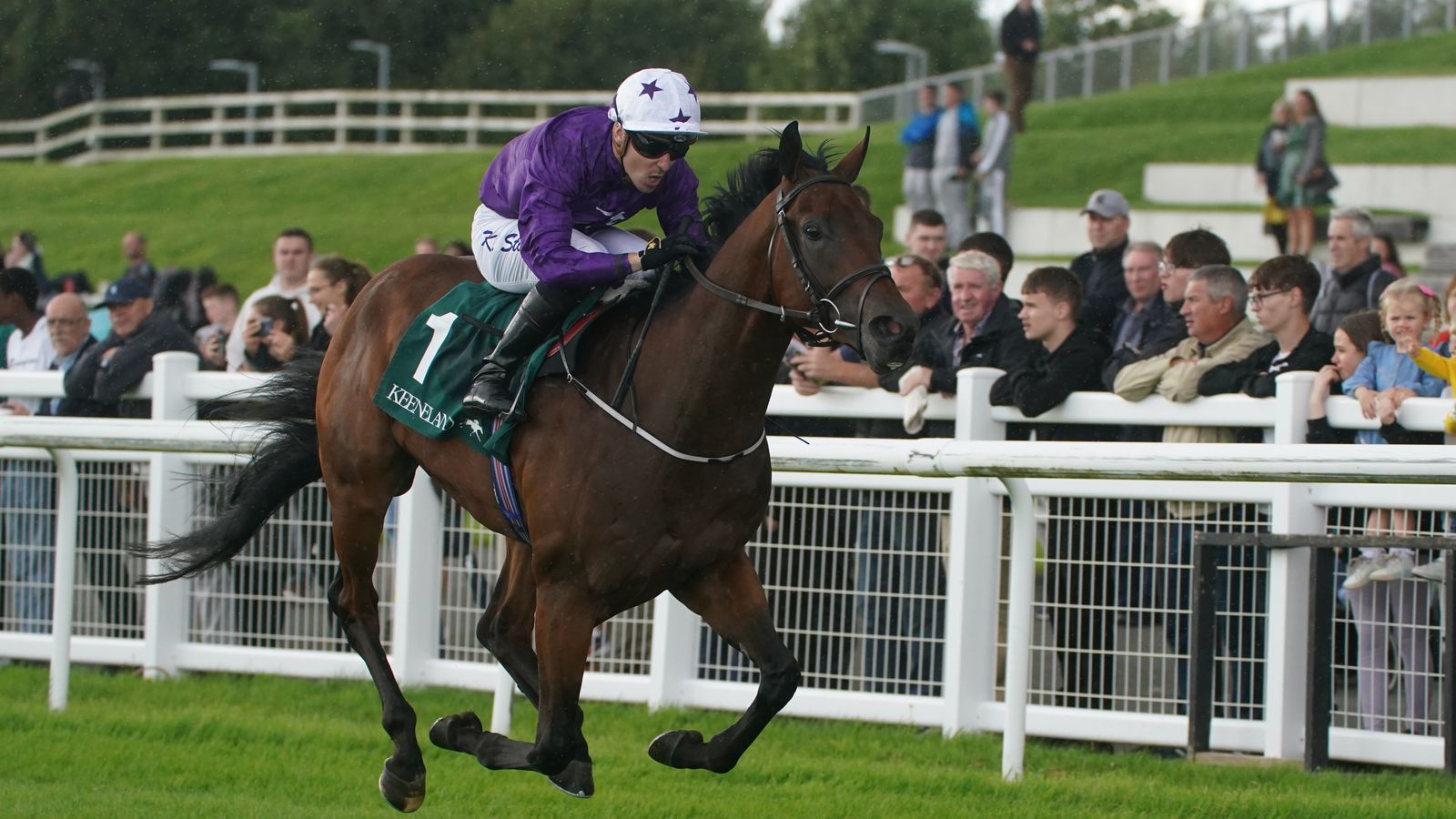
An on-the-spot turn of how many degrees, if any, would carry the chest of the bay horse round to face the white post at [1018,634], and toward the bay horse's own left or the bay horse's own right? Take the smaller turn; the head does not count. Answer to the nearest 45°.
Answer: approximately 90° to the bay horse's own left

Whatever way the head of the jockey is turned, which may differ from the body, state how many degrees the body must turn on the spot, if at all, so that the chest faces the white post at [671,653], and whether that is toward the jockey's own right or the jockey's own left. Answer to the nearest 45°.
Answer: approximately 135° to the jockey's own left

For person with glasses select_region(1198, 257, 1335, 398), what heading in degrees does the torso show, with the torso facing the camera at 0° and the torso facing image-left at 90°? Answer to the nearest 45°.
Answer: approximately 45°

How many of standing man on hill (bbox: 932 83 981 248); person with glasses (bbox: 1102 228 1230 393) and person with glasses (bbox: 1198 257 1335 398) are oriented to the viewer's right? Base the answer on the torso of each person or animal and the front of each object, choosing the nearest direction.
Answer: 0

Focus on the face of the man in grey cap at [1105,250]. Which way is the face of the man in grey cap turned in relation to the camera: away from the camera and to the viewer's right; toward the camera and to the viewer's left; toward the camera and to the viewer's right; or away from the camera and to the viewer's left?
toward the camera and to the viewer's left

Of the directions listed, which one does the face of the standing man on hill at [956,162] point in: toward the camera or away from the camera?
toward the camera

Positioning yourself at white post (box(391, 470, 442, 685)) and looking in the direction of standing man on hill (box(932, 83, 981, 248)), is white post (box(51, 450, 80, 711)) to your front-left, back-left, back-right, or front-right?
back-left

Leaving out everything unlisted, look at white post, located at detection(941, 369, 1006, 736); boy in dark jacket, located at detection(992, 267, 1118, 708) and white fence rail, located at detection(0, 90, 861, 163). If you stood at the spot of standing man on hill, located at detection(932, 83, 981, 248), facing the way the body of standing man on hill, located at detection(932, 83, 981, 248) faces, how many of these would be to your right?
1

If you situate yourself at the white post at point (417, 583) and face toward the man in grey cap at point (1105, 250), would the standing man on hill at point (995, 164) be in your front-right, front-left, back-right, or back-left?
front-left

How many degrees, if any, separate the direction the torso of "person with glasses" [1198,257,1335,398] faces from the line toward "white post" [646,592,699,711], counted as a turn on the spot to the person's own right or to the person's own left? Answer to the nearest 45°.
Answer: approximately 45° to the person's own right

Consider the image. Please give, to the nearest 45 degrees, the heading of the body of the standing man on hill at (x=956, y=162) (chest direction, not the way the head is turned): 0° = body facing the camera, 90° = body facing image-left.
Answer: approximately 45°

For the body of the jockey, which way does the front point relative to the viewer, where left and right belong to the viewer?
facing the viewer and to the right of the viewer

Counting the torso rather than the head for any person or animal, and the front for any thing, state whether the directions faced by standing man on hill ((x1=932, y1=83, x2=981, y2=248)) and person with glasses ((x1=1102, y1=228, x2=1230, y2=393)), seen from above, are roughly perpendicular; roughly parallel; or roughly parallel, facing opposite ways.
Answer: roughly parallel

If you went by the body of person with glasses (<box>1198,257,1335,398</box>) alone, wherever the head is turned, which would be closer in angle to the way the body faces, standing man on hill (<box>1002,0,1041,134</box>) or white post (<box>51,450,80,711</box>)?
the white post

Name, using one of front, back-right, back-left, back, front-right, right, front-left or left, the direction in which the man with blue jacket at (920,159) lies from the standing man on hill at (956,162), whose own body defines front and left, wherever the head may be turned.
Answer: right

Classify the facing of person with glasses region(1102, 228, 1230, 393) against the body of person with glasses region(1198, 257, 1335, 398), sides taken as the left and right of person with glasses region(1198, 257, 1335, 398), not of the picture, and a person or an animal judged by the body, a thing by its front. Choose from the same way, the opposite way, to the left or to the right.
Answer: the same way

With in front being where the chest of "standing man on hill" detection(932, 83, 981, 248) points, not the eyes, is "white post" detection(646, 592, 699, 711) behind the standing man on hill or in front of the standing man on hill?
in front

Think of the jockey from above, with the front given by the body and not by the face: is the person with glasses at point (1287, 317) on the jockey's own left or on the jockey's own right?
on the jockey's own left

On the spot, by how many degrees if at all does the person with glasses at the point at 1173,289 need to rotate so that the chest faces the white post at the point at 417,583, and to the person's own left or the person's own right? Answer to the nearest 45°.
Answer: approximately 45° to the person's own right
